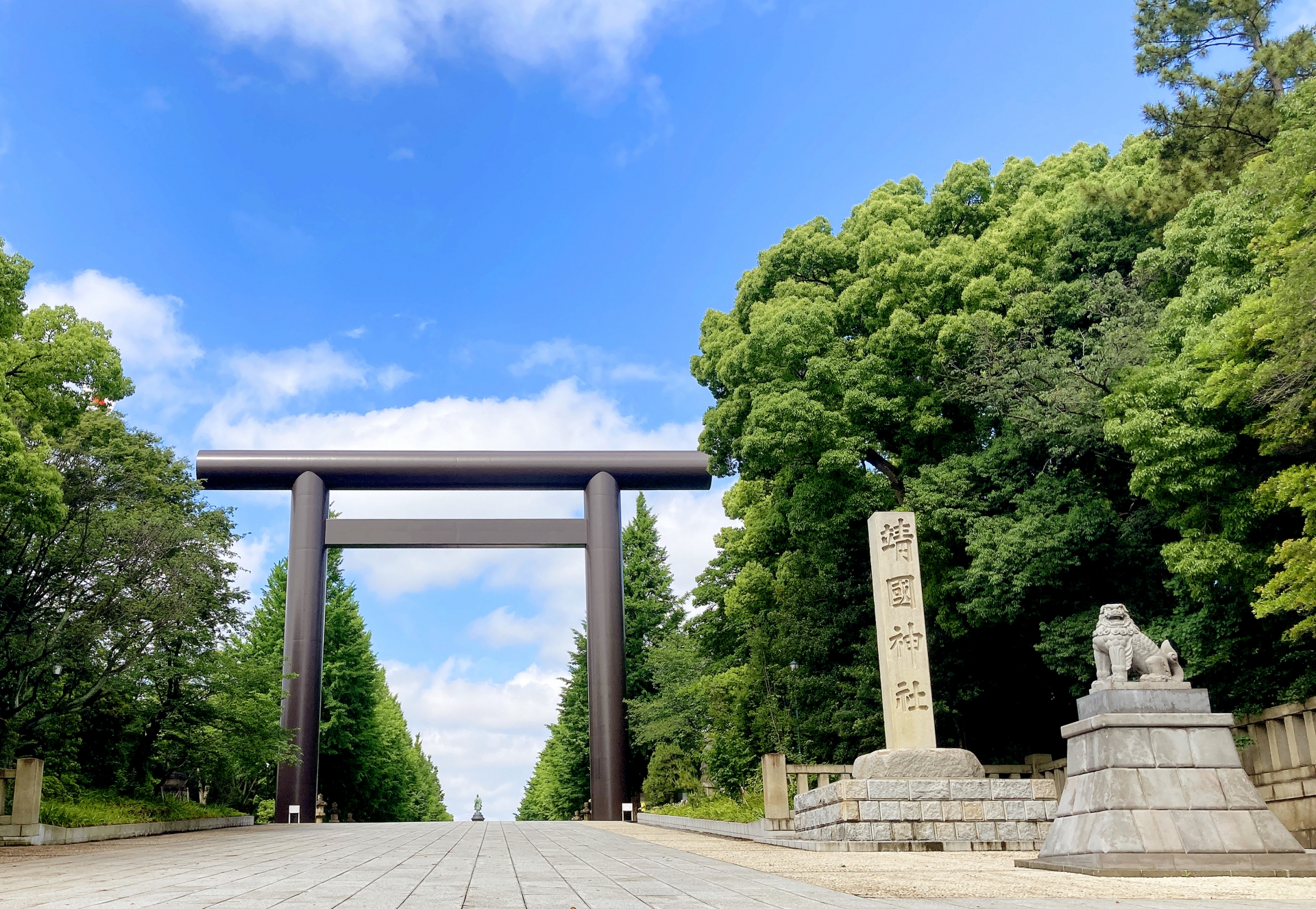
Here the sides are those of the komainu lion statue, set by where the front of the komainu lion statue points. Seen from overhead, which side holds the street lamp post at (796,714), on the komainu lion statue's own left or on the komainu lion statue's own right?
on the komainu lion statue's own right

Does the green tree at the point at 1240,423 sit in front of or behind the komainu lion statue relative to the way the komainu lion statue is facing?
behind

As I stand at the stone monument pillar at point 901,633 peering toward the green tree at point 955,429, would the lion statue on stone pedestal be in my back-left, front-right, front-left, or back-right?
back-right

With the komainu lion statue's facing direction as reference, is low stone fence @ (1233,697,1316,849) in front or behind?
behind

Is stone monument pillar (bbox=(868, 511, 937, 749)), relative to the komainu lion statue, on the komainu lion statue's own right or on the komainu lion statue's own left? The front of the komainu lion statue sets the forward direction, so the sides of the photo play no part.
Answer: on the komainu lion statue's own right

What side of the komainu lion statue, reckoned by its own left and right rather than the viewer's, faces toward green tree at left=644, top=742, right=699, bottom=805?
right

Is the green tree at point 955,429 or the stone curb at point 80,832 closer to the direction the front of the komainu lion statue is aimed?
the stone curb

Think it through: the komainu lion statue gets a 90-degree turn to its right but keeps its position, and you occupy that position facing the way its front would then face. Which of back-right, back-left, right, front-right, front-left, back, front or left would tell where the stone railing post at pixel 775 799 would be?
front

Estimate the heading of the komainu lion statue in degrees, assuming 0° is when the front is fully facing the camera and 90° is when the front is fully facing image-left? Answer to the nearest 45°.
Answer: approximately 45°

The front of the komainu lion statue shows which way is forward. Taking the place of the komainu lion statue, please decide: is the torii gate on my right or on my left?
on my right

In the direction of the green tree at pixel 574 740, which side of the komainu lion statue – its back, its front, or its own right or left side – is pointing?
right
